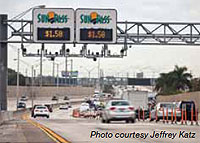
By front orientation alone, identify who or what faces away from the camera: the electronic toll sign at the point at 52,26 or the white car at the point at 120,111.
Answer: the white car

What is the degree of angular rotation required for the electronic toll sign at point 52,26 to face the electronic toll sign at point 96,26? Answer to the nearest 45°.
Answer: approximately 90° to its left

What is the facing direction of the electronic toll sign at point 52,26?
toward the camera

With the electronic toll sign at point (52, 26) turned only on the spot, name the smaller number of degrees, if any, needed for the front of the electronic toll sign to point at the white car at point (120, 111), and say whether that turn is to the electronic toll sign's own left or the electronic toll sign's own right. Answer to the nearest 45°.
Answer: approximately 45° to the electronic toll sign's own left

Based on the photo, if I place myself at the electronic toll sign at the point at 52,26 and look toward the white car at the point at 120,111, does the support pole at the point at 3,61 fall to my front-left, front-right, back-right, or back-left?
back-right

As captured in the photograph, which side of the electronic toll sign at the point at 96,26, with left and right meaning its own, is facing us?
front

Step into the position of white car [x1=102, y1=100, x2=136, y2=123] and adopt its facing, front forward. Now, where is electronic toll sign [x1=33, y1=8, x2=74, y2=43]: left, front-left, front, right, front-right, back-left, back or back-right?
front-left

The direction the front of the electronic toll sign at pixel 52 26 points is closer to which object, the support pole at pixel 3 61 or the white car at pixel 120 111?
the white car

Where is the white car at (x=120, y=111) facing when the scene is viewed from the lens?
facing away from the viewer

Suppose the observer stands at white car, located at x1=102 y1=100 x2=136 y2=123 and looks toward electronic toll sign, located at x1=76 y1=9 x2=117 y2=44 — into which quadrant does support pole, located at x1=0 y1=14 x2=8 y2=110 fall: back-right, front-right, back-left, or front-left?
front-left

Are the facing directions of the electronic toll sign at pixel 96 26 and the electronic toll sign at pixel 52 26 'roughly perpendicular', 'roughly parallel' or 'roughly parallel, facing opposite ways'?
roughly parallel

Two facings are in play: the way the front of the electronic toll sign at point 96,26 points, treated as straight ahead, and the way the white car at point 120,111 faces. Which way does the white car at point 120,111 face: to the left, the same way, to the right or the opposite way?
the opposite way

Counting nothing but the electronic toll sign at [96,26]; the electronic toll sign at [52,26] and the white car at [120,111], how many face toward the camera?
2

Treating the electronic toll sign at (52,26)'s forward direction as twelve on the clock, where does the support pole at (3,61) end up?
The support pole is roughly at 4 o'clock from the electronic toll sign.

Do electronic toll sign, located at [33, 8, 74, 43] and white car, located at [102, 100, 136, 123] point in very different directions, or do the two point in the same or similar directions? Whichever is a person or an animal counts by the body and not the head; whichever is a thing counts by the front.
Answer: very different directions
